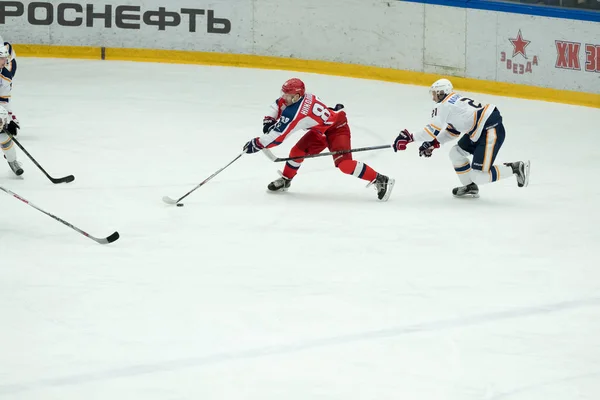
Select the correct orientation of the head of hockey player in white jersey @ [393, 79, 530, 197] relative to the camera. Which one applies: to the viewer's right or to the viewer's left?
to the viewer's left

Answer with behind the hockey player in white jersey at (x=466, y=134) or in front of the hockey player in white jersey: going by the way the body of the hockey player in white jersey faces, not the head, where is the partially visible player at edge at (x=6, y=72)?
in front

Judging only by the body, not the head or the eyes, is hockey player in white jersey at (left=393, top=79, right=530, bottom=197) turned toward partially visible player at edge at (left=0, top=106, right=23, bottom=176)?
yes

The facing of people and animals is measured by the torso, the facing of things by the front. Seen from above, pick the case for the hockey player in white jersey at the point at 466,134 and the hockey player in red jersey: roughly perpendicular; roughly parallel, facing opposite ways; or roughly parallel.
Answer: roughly parallel

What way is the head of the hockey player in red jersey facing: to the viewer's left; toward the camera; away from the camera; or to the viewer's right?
to the viewer's left

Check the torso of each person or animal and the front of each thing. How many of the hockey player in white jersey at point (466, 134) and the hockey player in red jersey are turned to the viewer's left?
2

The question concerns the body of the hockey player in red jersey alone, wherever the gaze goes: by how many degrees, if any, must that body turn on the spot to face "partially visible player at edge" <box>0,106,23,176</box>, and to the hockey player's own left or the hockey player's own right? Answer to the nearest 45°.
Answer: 0° — they already face them

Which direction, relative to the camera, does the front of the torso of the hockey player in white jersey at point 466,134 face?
to the viewer's left

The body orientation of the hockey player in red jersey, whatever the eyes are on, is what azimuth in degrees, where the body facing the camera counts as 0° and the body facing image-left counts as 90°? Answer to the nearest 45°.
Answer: approximately 90°
